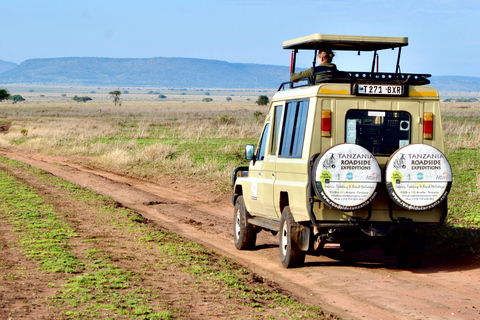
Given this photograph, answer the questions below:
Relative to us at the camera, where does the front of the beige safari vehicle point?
facing away from the viewer and to the left of the viewer

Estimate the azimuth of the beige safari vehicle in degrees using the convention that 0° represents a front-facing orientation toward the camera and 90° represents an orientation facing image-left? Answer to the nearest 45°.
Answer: approximately 135°
